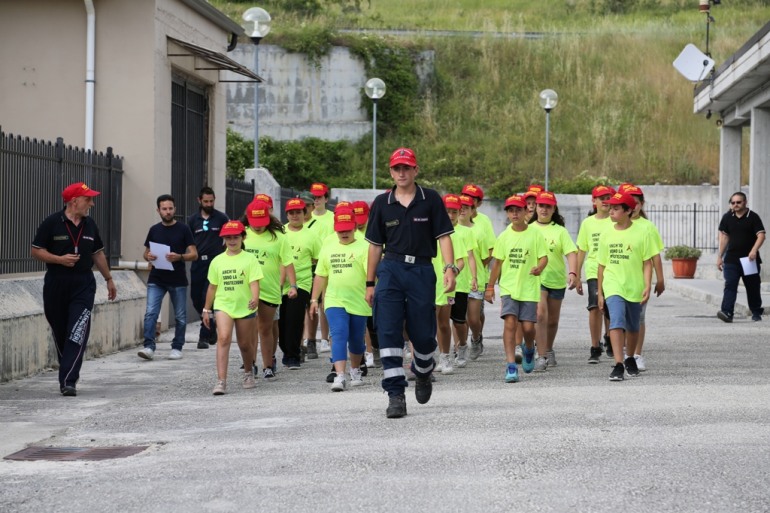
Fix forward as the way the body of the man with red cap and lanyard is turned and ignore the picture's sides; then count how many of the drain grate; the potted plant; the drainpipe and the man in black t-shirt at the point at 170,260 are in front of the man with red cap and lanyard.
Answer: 1

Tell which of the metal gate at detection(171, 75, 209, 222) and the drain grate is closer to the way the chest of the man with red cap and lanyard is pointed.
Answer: the drain grate

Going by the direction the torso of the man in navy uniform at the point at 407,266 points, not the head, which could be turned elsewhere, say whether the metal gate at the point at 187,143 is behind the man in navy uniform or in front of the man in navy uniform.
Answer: behind

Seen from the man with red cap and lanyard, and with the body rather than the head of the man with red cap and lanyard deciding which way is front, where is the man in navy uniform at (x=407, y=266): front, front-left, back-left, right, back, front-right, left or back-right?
front-left

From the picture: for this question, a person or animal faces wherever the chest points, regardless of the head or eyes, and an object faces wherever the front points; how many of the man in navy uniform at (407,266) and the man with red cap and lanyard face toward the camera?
2

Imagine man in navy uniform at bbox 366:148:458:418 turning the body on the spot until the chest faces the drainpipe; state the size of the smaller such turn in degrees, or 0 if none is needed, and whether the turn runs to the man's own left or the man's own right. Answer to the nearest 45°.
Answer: approximately 135° to the man's own right

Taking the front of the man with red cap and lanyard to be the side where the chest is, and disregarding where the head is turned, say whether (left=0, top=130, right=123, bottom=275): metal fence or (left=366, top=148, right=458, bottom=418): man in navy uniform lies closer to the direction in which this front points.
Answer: the man in navy uniform

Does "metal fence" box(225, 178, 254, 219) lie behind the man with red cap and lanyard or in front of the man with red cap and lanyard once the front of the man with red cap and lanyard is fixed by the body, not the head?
behind

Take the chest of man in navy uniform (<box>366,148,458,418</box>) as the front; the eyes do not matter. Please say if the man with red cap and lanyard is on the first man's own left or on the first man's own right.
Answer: on the first man's own right
